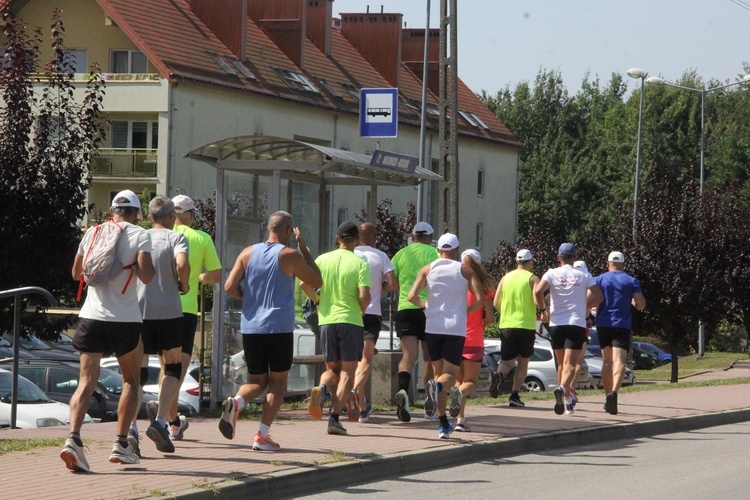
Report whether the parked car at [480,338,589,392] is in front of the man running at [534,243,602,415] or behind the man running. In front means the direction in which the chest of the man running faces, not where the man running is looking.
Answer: in front

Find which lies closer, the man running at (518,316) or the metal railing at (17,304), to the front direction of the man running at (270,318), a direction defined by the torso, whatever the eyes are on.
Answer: the man running

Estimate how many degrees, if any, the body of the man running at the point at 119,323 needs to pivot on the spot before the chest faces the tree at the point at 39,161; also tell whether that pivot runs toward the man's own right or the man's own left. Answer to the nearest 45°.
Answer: approximately 45° to the man's own left

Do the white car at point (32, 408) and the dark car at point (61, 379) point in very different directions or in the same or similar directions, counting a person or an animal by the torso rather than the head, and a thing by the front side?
same or similar directions

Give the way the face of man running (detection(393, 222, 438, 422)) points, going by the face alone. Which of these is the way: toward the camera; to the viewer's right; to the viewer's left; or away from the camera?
away from the camera

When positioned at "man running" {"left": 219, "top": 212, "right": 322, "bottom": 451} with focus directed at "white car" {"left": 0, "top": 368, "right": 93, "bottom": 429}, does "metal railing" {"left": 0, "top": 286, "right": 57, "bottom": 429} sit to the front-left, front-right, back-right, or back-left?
front-left

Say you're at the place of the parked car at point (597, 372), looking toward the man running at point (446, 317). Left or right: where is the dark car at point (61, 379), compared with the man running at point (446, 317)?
right

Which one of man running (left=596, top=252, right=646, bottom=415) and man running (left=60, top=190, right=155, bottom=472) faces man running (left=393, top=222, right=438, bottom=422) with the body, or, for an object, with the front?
man running (left=60, top=190, right=155, bottom=472)

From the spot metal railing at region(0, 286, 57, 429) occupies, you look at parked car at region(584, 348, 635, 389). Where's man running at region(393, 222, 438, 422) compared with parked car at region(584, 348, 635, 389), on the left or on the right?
right

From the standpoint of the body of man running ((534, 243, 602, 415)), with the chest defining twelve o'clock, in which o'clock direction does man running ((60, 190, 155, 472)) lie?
man running ((60, 190, 155, 472)) is roughly at 7 o'clock from man running ((534, 243, 602, 415)).

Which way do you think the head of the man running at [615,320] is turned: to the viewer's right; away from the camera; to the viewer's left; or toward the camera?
away from the camera

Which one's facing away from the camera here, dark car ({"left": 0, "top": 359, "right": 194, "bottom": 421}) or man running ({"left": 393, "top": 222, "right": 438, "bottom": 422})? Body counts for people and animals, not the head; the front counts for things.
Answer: the man running

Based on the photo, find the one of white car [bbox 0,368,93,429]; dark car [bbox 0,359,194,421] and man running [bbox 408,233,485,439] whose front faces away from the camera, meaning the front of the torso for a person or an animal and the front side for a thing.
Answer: the man running

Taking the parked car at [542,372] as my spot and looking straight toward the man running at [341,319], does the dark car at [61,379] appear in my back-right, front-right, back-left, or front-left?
front-right

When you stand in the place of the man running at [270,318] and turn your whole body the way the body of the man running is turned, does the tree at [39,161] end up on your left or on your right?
on your left

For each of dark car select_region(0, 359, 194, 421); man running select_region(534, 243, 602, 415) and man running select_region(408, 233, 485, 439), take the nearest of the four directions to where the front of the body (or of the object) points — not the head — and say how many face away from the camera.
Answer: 2

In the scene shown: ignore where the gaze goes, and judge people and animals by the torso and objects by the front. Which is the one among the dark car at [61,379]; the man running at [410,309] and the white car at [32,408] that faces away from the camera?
the man running

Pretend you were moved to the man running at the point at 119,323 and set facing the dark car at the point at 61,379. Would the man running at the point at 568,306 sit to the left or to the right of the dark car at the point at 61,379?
right

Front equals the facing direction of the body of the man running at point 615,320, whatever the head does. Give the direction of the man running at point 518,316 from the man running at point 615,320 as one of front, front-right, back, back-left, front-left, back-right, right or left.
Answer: left

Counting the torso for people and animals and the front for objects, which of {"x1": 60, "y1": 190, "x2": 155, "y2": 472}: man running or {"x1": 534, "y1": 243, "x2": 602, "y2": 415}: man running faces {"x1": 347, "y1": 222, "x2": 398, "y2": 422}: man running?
{"x1": 60, "y1": 190, "x2": 155, "y2": 472}: man running
